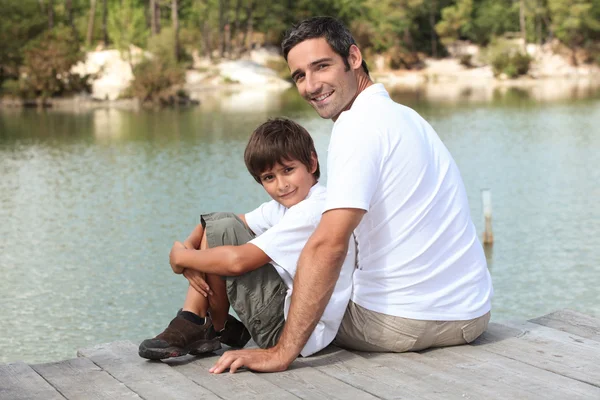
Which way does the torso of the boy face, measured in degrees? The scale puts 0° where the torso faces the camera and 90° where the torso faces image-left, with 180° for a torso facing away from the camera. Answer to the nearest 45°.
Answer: approximately 90°

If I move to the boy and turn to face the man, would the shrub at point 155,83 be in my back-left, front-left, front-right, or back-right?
back-left

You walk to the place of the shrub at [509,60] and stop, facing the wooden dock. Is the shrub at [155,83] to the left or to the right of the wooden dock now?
right

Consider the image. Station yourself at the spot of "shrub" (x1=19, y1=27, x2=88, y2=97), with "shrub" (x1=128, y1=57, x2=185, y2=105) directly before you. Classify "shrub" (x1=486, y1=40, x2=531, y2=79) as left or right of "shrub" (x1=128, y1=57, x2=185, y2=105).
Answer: left

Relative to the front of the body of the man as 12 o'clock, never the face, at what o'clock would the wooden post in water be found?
The wooden post in water is roughly at 2 o'clock from the man.

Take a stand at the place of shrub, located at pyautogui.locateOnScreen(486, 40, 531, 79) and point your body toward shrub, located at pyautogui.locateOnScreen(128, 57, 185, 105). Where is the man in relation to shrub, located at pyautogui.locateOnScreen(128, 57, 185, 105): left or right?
left

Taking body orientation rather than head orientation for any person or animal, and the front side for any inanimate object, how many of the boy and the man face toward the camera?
0

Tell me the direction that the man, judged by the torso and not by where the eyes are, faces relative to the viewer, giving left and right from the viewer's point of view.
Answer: facing away from the viewer and to the left of the viewer

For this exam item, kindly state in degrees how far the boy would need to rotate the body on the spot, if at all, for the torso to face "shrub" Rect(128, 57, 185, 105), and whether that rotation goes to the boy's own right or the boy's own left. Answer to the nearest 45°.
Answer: approximately 90° to the boy's own right

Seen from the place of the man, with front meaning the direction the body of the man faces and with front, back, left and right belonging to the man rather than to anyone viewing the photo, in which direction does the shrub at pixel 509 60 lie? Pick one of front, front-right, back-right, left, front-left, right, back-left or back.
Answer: front-right
